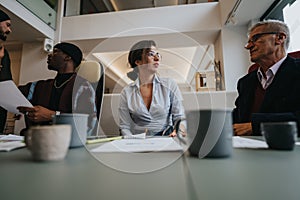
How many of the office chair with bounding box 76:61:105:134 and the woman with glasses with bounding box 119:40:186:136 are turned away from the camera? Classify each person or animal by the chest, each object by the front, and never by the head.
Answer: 0

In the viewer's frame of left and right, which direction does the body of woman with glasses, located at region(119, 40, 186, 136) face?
facing the viewer

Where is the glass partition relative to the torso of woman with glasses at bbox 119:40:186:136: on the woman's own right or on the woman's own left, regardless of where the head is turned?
on the woman's own right

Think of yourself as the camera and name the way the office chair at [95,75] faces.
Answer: facing the viewer and to the left of the viewer

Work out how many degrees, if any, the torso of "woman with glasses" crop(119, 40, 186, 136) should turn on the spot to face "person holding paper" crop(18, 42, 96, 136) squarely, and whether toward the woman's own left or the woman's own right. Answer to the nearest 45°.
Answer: approximately 90° to the woman's own right

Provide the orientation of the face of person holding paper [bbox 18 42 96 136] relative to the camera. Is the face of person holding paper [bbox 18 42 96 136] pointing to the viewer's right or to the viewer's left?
to the viewer's left

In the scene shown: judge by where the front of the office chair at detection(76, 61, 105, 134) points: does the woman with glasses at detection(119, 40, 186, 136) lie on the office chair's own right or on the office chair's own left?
on the office chair's own left

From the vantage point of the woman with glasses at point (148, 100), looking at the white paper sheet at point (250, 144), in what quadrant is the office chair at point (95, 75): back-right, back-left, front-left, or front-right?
back-right

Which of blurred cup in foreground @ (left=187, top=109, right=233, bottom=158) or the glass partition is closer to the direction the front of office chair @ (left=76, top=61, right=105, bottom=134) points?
the blurred cup in foreground
